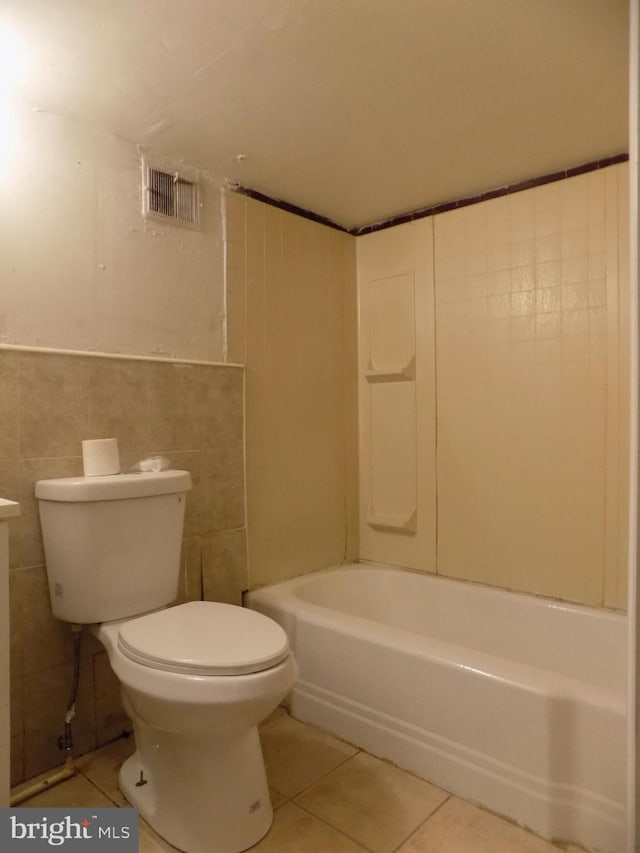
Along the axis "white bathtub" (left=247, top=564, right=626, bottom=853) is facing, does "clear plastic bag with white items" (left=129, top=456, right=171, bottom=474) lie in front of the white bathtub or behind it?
in front

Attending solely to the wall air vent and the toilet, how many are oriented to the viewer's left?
0

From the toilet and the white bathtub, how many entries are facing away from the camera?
0

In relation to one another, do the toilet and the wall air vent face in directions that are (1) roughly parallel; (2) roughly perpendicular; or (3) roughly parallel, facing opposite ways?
roughly parallel

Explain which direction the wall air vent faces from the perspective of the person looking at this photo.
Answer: facing the viewer and to the right of the viewer

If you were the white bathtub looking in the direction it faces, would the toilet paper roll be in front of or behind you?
in front

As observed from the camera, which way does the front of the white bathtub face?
facing the viewer and to the left of the viewer
